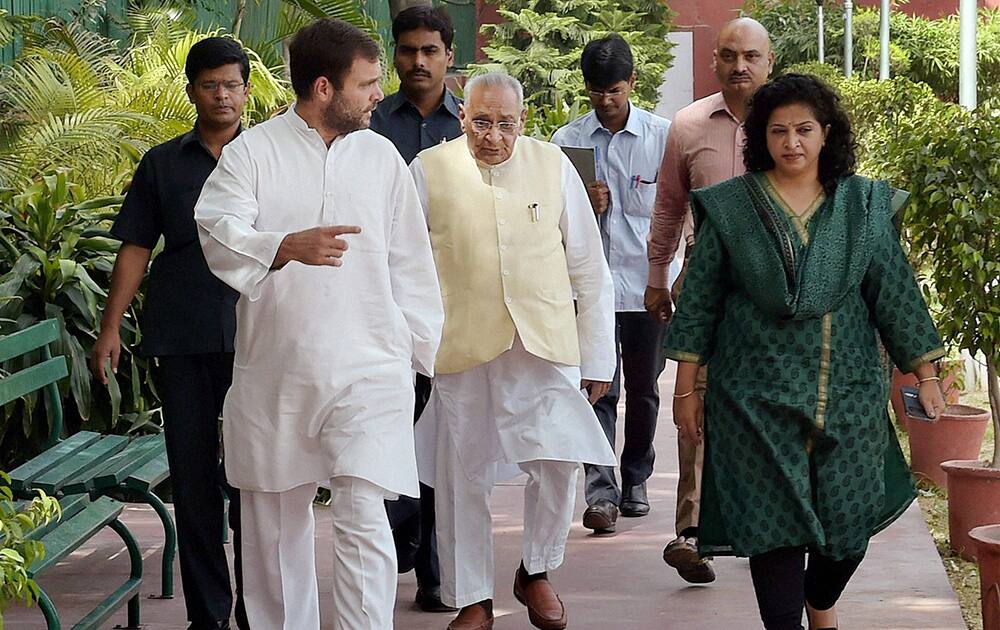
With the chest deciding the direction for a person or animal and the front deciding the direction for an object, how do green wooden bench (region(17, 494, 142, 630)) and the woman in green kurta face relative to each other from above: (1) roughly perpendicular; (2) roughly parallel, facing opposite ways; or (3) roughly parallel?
roughly perpendicular

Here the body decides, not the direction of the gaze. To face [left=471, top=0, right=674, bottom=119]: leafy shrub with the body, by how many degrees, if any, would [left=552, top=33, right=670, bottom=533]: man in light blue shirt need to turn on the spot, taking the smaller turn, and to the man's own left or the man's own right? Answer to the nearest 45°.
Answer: approximately 180°

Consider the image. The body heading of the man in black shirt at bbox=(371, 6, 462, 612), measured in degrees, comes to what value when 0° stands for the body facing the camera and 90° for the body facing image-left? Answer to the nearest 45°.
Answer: approximately 0°

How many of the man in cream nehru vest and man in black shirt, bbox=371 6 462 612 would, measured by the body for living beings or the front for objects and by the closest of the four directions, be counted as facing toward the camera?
2

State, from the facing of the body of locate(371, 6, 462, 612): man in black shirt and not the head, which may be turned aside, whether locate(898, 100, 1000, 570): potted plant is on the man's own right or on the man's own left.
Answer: on the man's own left

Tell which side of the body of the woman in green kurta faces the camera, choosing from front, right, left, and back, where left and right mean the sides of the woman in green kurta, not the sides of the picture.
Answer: front

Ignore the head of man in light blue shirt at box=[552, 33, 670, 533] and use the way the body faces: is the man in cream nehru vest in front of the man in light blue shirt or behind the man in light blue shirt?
in front

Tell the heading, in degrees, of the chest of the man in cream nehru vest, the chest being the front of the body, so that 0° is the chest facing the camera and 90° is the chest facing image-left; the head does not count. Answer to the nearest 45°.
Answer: approximately 0°
